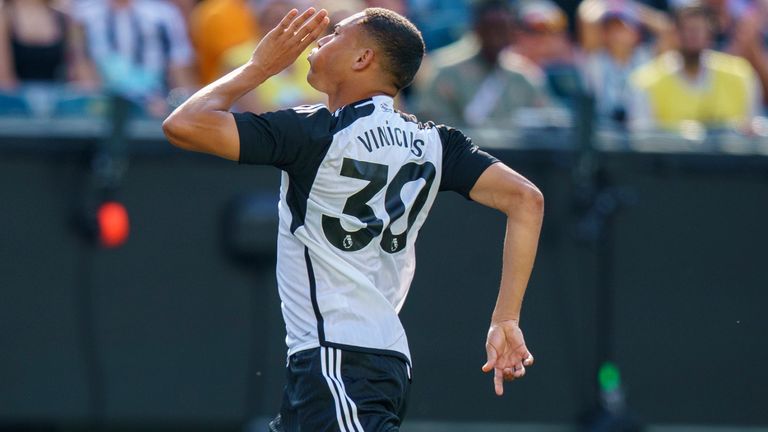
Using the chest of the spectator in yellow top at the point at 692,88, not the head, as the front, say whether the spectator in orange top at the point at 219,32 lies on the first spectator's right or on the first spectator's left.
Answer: on the first spectator's right

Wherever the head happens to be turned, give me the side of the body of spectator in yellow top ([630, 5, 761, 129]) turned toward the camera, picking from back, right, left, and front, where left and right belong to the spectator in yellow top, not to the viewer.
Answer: front

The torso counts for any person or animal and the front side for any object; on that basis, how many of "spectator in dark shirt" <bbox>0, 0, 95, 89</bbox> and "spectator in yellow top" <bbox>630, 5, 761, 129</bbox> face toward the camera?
2

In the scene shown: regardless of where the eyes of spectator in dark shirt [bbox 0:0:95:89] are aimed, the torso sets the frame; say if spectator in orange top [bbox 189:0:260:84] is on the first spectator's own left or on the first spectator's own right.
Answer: on the first spectator's own left

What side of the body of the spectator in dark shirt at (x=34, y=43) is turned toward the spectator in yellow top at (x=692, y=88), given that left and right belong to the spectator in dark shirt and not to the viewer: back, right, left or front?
left

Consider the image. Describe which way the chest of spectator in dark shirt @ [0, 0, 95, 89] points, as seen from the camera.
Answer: toward the camera
